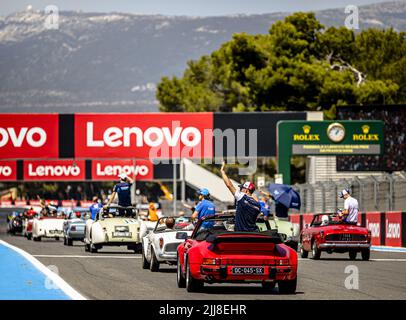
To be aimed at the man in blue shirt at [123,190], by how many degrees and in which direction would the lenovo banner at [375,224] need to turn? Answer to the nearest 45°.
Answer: approximately 45° to its right

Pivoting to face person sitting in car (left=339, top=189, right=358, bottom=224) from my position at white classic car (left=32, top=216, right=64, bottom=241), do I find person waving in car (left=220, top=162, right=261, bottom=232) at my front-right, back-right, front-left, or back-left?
front-right

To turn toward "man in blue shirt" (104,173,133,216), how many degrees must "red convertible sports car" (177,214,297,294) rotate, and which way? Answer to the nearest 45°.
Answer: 0° — it already faces them

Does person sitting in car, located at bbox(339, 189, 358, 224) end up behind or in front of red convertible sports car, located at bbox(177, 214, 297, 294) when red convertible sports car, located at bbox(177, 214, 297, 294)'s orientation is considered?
in front

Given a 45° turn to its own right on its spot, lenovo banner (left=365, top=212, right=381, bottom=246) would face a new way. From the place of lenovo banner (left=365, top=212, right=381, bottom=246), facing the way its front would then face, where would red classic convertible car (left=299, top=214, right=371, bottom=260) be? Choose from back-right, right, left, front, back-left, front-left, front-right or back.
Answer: front-left

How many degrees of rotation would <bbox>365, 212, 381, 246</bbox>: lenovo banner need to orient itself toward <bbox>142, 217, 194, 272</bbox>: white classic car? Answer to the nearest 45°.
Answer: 0° — it already faces it

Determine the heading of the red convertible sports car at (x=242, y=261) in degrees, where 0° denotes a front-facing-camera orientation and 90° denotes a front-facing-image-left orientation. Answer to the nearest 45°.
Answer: approximately 180°

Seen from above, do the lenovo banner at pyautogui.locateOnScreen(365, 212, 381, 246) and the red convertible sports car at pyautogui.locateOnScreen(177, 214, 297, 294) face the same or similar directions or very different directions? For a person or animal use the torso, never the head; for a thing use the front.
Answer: very different directions

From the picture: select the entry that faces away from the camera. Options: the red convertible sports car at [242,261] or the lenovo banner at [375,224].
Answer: the red convertible sports car

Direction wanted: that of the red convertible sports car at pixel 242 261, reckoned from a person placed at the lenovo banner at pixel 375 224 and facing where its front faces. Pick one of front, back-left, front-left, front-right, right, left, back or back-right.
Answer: front
